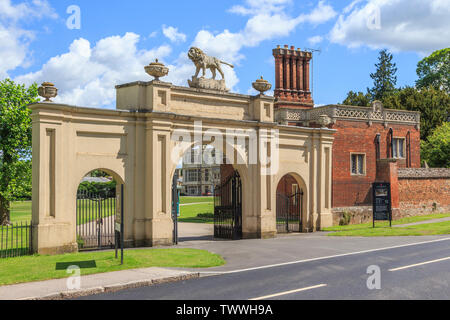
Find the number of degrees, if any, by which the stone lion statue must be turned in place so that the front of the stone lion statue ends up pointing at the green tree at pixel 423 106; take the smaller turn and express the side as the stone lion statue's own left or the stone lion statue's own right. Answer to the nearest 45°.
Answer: approximately 135° to the stone lion statue's own right

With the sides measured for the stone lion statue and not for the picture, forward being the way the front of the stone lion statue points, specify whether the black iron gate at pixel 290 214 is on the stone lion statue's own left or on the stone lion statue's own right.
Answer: on the stone lion statue's own right

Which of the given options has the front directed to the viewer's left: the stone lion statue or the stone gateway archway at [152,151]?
the stone lion statue

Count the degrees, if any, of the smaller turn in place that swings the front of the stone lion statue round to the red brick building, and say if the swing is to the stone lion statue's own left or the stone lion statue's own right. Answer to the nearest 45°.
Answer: approximately 135° to the stone lion statue's own right

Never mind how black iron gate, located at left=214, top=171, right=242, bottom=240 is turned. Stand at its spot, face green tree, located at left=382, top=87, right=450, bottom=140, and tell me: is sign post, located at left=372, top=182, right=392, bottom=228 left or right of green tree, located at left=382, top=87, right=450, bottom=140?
right

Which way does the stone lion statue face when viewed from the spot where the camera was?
facing to the left of the viewer

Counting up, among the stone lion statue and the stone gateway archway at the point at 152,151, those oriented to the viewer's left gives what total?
1
